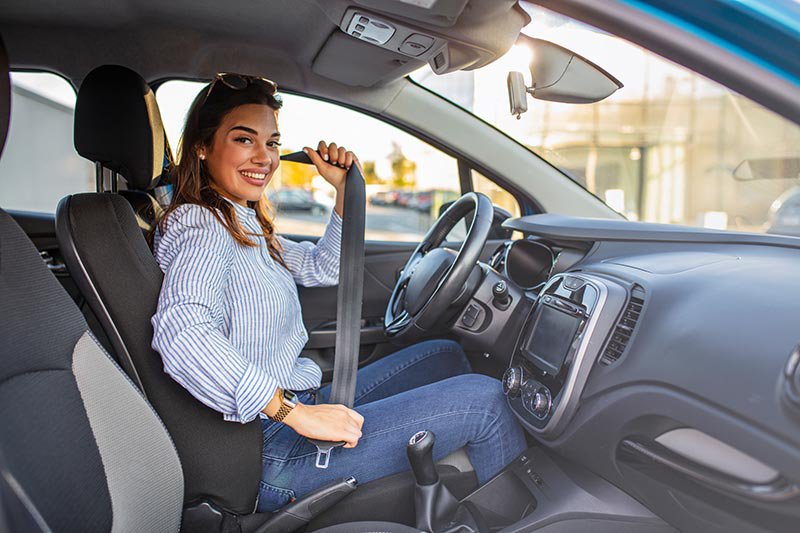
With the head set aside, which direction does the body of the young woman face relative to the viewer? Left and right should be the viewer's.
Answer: facing to the right of the viewer

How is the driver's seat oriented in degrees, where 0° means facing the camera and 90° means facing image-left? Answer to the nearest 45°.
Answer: approximately 270°

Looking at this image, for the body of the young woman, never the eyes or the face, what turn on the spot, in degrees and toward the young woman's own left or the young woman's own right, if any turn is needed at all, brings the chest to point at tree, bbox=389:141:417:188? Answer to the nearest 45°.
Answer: approximately 90° to the young woman's own left

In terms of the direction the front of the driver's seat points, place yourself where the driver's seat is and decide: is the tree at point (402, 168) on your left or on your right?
on your left
